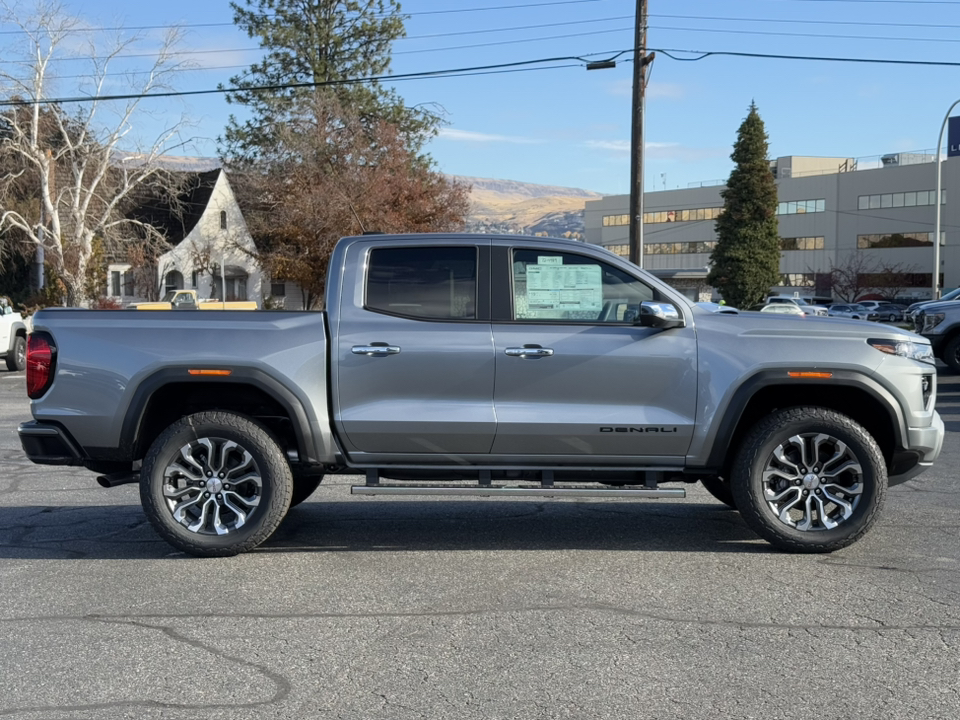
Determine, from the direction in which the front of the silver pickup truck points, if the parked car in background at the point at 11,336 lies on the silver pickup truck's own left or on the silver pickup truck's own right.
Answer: on the silver pickup truck's own left

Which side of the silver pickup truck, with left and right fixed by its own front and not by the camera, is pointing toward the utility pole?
left

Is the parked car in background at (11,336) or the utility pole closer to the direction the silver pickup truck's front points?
the utility pole

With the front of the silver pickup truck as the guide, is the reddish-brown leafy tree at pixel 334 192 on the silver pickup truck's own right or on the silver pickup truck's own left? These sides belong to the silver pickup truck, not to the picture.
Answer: on the silver pickup truck's own left

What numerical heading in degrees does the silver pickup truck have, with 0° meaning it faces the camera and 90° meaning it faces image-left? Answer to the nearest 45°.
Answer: approximately 270°
